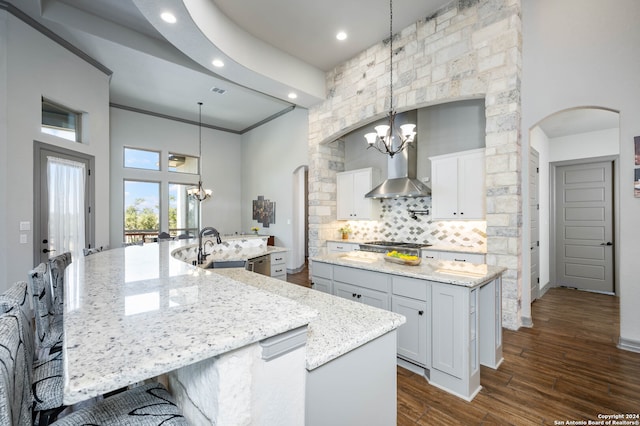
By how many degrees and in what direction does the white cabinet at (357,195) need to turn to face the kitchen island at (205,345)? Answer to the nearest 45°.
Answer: approximately 45° to its left

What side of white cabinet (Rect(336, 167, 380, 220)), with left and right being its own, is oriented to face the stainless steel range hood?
left

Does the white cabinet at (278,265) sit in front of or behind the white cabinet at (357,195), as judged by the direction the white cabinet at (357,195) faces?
in front

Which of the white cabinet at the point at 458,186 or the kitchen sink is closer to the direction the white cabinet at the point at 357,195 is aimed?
the kitchen sink

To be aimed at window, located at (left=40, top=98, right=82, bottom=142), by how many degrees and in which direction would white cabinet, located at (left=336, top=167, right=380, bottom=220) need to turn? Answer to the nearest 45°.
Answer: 0° — it already faces it

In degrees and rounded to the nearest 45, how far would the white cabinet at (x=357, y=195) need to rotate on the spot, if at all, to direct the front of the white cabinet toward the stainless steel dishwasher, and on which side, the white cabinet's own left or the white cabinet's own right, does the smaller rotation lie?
0° — it already faces it

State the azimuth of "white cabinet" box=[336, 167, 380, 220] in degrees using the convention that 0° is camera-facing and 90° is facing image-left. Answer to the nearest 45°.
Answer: approximately 45°

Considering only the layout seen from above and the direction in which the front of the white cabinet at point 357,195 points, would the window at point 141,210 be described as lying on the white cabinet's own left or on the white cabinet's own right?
on the white cabinet's own right

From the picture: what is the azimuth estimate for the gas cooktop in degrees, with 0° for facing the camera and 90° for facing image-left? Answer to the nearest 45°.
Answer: approximately 0°

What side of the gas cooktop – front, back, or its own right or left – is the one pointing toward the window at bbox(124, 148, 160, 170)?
right

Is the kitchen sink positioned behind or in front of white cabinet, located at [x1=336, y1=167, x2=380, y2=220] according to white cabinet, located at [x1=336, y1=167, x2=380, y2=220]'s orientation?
in front

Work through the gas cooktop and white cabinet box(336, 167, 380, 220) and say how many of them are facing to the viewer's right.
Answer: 0

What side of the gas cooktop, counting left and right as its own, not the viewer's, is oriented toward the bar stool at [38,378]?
front
